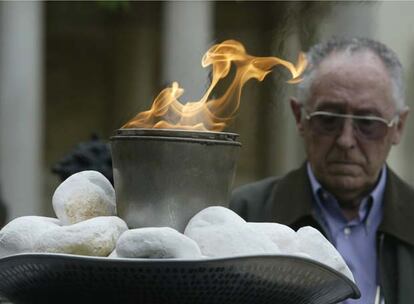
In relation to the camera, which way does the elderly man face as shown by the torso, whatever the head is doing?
toward the camera

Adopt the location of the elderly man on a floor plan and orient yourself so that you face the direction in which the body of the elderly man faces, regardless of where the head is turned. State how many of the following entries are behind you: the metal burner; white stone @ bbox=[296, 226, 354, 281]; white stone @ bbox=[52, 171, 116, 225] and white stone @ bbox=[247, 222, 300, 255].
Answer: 0

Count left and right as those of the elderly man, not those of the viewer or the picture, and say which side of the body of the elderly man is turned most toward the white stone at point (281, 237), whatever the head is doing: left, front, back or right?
front

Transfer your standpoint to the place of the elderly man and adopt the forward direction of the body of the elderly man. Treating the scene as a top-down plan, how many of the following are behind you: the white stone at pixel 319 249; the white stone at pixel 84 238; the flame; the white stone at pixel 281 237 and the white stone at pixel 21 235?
0

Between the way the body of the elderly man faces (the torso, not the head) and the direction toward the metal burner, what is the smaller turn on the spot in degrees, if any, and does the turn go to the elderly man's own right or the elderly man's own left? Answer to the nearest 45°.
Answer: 0° — they already face it

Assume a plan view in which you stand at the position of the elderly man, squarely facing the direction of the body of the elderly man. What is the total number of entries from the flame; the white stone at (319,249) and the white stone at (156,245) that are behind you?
0

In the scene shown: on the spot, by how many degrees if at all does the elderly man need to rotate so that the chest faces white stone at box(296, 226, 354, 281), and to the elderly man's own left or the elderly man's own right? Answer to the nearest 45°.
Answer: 0° — they already face it

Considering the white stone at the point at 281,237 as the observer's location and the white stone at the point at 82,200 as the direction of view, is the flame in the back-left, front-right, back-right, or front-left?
front-right

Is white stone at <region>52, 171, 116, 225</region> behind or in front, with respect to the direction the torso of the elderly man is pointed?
in front

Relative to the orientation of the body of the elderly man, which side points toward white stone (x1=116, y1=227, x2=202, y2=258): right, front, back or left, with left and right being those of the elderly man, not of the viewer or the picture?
front

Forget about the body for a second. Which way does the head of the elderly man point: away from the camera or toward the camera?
toward the camera

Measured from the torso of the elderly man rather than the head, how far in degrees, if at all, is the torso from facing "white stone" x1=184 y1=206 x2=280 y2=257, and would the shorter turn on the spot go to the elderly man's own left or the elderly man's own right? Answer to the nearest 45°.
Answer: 0° — they already face it
